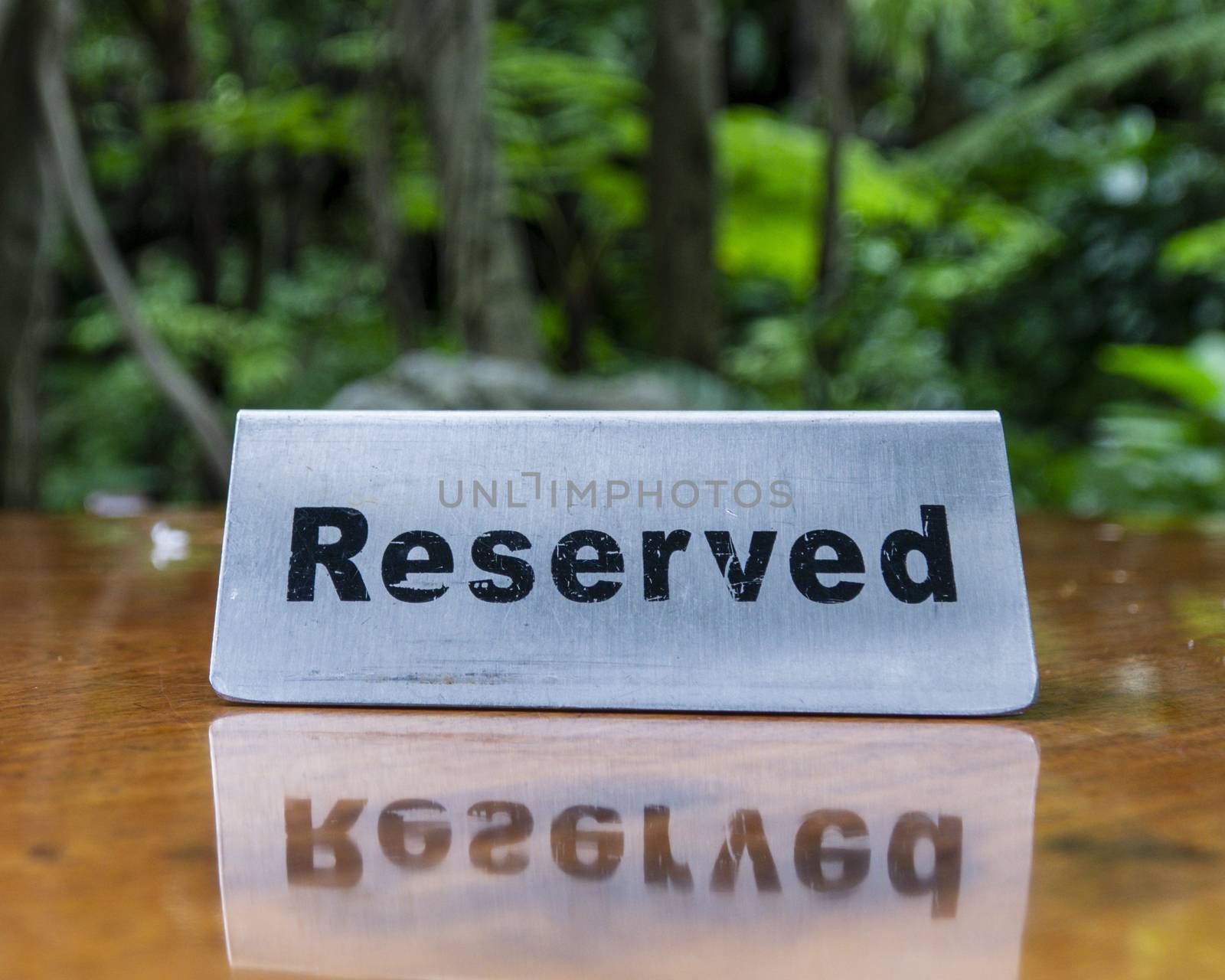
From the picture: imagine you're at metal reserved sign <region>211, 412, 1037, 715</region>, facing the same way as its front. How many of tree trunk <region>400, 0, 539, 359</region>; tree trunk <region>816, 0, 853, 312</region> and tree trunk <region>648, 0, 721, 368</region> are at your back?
3

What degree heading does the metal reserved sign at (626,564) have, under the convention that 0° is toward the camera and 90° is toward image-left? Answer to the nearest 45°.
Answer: approximately 0°

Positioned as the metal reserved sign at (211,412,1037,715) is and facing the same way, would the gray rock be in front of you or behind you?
behind

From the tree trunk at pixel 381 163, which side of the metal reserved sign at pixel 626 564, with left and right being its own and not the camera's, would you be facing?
back

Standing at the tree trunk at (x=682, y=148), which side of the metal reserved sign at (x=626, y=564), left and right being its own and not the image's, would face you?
back

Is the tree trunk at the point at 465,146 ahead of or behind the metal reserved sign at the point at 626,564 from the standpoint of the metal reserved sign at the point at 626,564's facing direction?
behind

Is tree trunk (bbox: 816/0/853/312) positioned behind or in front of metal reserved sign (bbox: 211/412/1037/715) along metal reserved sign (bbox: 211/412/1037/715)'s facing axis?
behind

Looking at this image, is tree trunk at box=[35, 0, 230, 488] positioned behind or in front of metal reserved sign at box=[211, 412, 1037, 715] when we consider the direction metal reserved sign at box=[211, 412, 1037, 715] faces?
behind
